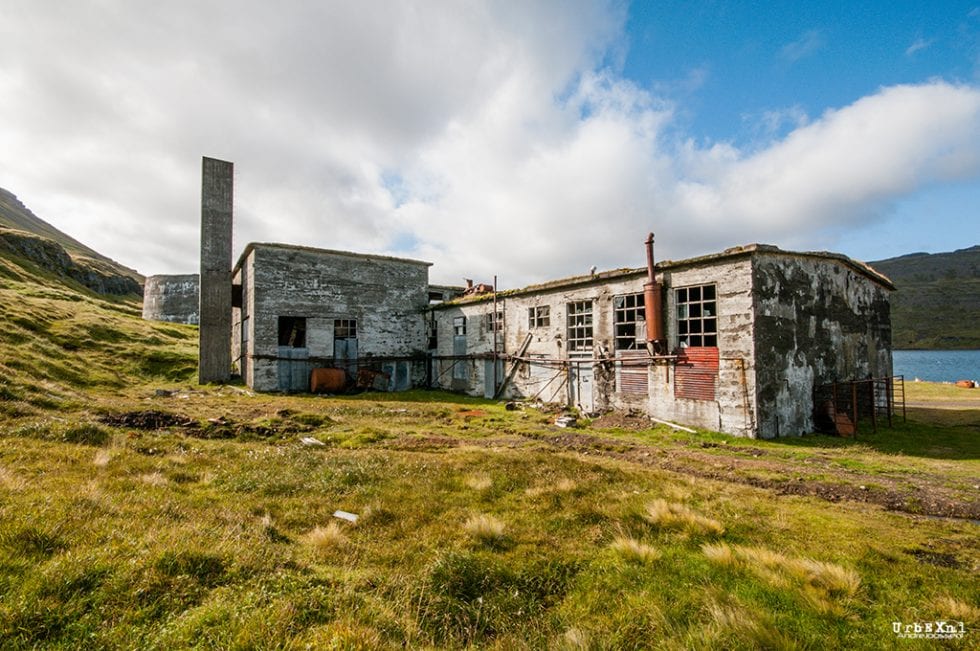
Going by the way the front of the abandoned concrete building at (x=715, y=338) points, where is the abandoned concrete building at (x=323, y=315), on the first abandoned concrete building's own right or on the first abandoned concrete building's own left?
on the first abandoned concrete building's own right

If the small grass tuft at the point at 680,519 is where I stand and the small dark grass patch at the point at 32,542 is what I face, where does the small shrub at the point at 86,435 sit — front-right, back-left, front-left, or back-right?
front-right

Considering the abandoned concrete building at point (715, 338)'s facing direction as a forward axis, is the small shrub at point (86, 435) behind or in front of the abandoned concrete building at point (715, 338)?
in front

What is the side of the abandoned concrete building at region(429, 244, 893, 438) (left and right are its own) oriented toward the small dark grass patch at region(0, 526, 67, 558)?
front

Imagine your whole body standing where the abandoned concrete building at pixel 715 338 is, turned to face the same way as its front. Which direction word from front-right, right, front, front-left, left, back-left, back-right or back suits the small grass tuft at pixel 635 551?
front-left

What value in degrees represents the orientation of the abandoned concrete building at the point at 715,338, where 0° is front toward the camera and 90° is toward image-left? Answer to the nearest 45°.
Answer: approximately 45°

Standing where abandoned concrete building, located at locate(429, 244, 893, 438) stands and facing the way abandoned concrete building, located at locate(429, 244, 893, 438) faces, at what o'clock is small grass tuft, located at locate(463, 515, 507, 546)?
The small grass tuft is roughly at 11 o'clock from the abandoned concrete building.

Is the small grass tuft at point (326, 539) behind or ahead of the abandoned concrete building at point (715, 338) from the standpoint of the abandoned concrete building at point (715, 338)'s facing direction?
ahead

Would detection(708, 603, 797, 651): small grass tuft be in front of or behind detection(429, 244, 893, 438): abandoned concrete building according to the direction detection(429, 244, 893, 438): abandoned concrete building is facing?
in front
